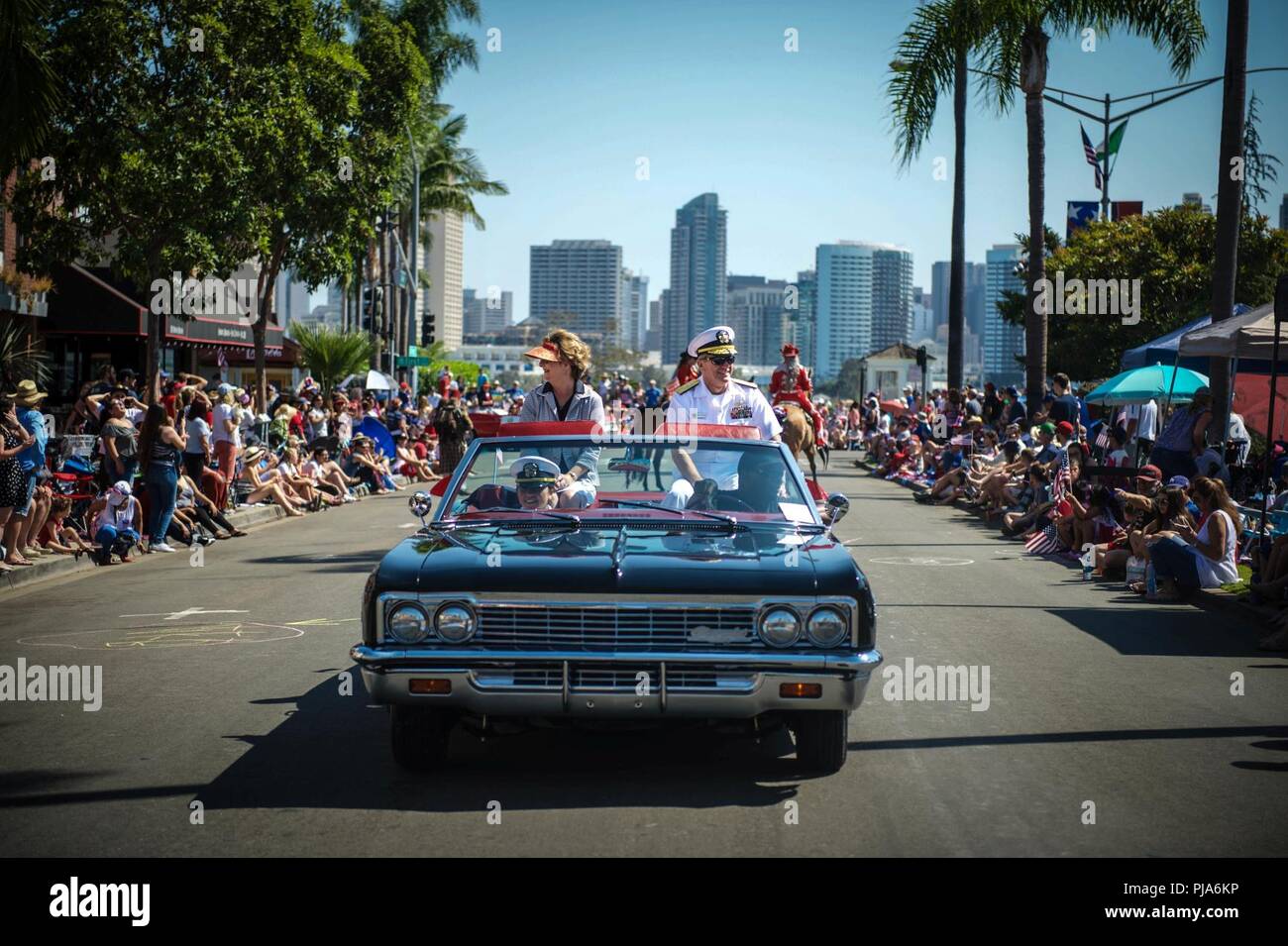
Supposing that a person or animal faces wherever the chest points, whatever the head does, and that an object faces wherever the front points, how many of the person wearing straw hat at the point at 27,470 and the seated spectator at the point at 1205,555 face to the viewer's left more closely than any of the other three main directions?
1

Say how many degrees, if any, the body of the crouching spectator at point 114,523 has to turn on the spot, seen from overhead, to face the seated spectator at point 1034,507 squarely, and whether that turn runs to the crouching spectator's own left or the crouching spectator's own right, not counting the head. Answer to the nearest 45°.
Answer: approximately 45° to the crouching spectator's own left

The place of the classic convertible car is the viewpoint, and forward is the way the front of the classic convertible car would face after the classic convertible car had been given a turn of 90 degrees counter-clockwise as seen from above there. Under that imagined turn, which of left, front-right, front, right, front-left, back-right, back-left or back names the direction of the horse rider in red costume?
left

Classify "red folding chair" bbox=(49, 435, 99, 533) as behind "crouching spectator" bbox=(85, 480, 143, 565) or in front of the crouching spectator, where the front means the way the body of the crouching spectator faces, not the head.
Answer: behind

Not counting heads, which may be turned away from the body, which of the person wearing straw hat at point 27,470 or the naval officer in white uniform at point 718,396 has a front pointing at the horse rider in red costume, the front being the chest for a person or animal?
the person wearing straw hat

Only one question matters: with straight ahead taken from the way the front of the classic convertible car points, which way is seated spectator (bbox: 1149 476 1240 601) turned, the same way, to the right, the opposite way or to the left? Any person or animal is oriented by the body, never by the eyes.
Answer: to the right

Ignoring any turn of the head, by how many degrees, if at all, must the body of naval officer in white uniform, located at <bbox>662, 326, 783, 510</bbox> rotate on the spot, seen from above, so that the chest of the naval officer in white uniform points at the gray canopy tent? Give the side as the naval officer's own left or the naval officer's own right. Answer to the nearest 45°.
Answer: approximately 135° to the naval officer's own left

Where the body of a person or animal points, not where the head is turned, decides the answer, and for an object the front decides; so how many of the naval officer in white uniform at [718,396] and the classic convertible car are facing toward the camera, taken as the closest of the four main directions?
2

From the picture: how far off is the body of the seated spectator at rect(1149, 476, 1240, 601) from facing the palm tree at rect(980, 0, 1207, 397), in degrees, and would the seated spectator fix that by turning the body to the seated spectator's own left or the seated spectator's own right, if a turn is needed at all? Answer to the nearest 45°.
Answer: approximately 90° to the seated spectator's own right

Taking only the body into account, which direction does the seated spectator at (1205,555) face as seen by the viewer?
to the viewer's left

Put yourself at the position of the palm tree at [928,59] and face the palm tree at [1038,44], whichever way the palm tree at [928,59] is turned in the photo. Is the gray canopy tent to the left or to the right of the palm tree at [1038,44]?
right
